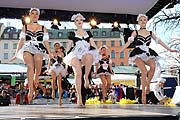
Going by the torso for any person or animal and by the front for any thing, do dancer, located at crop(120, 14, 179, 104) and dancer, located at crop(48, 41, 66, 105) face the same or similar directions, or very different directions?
same or similar directions

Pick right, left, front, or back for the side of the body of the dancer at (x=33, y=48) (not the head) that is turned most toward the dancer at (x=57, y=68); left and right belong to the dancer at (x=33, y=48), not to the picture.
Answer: back

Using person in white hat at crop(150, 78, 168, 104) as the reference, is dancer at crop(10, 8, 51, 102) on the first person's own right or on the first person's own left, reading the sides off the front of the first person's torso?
on the first person's own right

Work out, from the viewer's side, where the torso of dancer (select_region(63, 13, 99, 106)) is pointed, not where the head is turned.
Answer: toward the camera

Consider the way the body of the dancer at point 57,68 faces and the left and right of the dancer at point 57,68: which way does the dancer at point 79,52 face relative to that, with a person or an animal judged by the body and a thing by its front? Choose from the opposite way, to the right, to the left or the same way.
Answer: the same way

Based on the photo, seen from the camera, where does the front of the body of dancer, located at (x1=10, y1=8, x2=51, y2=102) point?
toward the camera

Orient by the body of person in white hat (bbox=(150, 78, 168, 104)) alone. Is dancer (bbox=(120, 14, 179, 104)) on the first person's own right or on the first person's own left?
on the first person's own right

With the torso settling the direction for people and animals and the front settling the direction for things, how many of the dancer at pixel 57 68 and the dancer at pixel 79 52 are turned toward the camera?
2

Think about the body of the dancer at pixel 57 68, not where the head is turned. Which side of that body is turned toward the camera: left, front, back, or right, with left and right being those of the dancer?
front

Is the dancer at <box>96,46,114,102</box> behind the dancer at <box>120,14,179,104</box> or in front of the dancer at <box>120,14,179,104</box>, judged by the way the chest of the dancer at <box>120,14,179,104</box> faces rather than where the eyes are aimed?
behind

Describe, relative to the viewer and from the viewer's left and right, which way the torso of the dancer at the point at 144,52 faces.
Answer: facing the viewer

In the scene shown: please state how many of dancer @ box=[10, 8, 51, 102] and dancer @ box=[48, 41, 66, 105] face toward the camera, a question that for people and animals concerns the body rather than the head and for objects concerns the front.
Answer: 2

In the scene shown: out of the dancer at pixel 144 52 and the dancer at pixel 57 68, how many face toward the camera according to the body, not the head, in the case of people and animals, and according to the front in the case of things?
2

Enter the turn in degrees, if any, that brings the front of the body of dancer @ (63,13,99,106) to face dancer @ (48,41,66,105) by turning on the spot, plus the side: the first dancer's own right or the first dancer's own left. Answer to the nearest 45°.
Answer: approximately 180°
